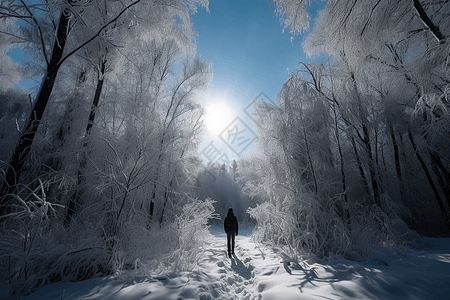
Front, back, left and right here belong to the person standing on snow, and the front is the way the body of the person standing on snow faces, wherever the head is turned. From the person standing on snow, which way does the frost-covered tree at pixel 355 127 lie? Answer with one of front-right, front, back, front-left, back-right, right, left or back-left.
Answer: right

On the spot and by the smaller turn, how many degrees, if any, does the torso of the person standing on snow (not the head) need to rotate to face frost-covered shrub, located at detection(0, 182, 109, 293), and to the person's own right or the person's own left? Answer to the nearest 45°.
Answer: approximately 135° to the person's own left

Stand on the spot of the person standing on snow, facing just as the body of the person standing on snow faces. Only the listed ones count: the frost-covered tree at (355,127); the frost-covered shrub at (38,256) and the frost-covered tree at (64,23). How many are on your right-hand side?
1

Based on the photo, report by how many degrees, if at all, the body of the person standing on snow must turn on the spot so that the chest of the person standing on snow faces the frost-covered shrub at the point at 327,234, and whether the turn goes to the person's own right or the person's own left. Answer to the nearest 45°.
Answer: approximately 90° to the person's own right

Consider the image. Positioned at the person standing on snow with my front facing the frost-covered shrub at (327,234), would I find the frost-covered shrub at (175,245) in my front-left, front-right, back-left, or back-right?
back-right

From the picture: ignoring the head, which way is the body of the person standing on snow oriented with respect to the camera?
away from the camera

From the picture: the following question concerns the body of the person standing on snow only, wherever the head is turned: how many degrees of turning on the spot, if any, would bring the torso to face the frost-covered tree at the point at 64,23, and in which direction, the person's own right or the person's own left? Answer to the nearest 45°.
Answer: approximately 135° to the person's own left

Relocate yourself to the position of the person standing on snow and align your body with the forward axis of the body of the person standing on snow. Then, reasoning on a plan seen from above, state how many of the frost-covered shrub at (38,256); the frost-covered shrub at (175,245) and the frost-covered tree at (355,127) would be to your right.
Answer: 1

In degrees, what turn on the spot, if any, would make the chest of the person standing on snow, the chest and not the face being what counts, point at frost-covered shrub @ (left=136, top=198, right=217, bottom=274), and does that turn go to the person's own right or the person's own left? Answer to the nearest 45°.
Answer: approximately 135° to the person's own left
